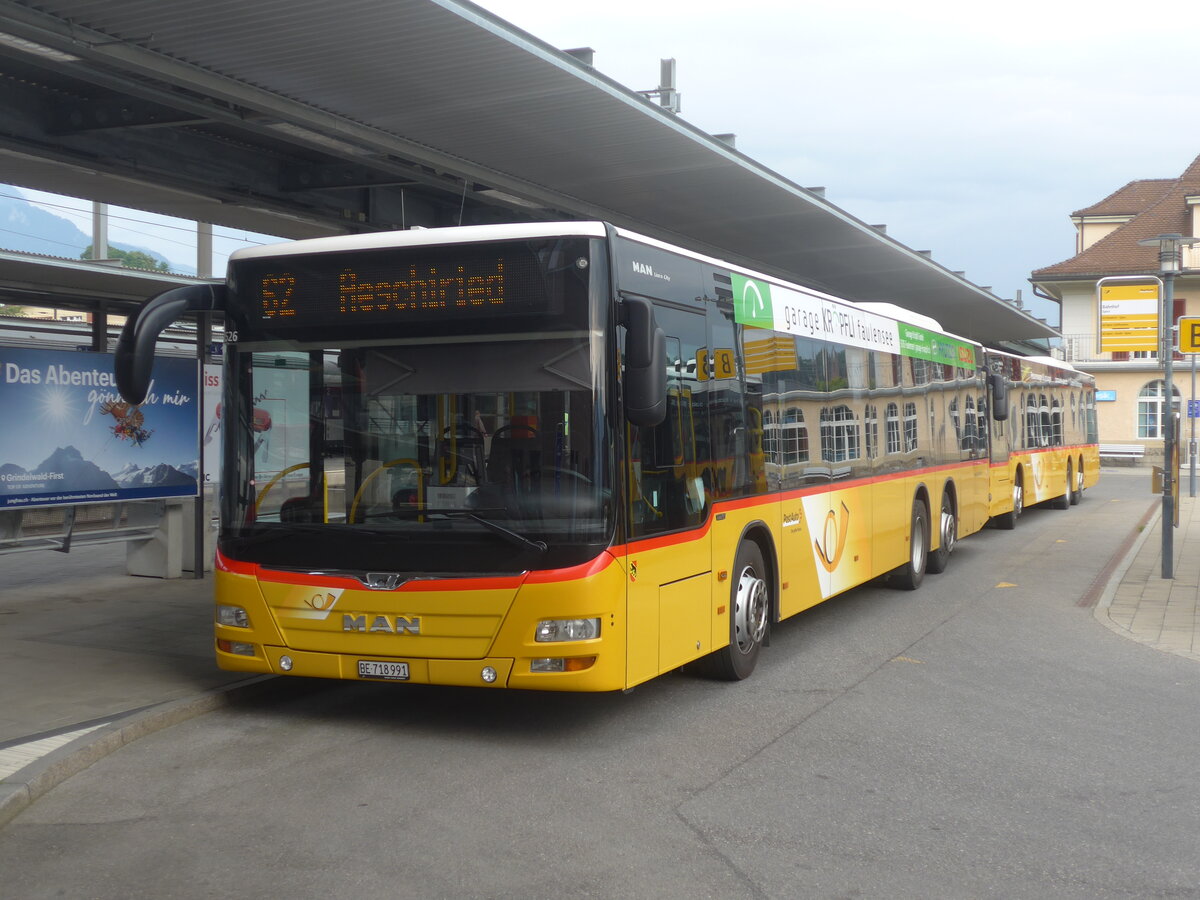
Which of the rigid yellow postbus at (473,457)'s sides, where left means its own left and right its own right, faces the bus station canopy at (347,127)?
right

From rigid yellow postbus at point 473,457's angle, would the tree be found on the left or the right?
on its right

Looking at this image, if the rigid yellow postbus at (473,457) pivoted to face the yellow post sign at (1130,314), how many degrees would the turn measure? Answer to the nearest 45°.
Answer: approximately 180°

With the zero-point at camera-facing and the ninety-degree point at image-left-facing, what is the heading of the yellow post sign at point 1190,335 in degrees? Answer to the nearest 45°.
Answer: approximately 0°

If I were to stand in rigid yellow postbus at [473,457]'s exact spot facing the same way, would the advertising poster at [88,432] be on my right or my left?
on my right

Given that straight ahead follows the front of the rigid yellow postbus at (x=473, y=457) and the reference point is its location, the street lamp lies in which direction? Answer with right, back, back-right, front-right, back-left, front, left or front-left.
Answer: back

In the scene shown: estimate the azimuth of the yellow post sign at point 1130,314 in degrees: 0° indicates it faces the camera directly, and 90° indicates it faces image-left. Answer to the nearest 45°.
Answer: approximately 0°

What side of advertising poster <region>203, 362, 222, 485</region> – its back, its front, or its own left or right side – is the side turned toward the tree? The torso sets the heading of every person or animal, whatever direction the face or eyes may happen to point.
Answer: back
